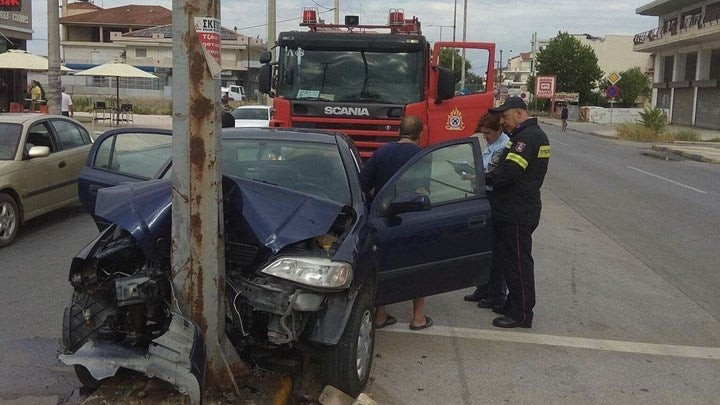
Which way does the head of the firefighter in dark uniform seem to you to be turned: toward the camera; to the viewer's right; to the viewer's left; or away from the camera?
to the viewer's left

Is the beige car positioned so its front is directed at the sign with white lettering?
no

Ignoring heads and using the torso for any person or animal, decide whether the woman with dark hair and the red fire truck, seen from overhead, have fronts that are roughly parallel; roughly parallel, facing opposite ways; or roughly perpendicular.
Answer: roughly perpendicular

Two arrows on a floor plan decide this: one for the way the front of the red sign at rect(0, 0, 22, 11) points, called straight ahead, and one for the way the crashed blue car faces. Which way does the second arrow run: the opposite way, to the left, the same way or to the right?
the same way

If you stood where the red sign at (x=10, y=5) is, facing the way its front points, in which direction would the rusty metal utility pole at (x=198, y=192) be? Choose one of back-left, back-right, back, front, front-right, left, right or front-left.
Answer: front

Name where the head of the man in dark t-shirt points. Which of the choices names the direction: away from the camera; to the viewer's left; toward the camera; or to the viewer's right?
away from the camera

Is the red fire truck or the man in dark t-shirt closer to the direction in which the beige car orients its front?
the man in dark t-shirt

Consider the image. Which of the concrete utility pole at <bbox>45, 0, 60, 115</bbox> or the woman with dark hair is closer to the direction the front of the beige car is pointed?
the woman with dark hair

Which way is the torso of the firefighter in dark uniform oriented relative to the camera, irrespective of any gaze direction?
to the viewer's left

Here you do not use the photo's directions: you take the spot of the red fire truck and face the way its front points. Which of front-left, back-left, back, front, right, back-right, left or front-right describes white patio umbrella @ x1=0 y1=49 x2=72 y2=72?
back-right

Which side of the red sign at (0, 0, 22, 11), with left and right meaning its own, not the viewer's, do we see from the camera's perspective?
front

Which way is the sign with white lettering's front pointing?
toward the camera

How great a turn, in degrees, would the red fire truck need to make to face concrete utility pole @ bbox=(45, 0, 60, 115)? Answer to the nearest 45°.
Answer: approximately 135° to its right

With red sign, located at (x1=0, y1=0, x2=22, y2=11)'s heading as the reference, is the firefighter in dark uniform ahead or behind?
ahead

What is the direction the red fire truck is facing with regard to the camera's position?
facing the viewer

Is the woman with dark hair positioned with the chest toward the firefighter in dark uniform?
no

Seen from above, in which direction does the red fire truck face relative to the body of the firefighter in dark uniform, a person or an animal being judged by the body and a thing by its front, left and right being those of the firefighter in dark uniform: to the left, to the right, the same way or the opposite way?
to the left

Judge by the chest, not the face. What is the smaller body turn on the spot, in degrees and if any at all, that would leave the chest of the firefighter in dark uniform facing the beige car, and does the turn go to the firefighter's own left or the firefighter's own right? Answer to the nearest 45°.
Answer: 0° — they already face it
